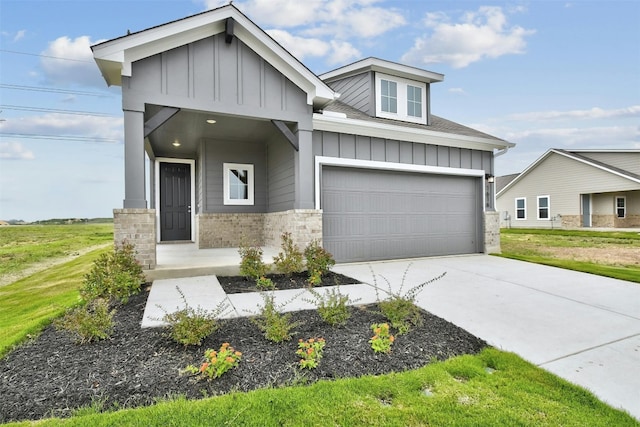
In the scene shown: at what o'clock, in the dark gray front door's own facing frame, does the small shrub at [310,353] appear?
The small shrub is roughly at 12 o'clock from the dark gray front door.

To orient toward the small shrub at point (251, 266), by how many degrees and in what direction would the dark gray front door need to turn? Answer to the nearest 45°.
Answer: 0° — it already faces it

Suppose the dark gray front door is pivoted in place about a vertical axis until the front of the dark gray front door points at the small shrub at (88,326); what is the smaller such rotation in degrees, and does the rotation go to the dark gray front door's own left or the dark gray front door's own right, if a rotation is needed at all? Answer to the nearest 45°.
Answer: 0° — it already faces it

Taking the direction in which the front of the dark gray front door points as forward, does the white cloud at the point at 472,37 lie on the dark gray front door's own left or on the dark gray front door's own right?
on the dark gray front door's own left

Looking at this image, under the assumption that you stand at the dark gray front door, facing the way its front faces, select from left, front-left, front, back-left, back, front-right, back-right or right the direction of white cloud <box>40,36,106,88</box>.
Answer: back-right

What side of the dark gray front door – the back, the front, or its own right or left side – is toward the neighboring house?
left

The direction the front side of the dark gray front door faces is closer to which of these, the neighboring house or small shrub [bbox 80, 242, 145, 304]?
the small shrub

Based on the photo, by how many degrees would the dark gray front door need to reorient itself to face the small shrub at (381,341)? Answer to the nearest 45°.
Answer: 0° — it already faces it

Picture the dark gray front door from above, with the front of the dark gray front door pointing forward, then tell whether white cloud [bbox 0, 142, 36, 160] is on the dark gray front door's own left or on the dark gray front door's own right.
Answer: on the dark gray front door's own right

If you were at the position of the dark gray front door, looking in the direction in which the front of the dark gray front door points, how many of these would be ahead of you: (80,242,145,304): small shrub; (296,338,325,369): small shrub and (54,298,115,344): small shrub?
3

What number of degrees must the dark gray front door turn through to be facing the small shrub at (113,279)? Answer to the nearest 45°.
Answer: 0° — it already faces it

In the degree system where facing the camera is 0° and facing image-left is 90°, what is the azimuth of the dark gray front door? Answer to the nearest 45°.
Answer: approximately 0°
